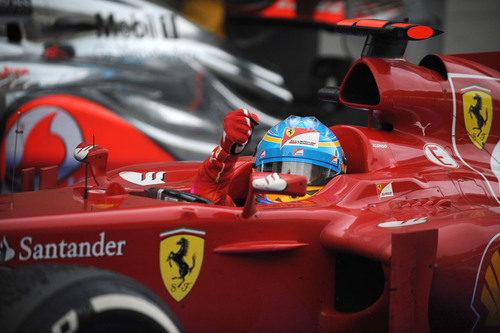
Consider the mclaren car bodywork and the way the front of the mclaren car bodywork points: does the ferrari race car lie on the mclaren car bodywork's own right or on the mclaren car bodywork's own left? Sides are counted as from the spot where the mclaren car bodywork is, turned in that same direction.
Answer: on the mclaren car bodywork's own left

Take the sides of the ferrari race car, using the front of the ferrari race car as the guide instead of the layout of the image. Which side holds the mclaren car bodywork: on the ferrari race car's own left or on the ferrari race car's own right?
on the ferrari race car's own right

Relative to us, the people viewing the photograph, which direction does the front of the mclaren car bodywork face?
facing to the left of the viewer

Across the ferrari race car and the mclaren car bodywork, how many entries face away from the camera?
0

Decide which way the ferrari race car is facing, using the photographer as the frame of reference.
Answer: facing the viewer and to the left of the viewer
